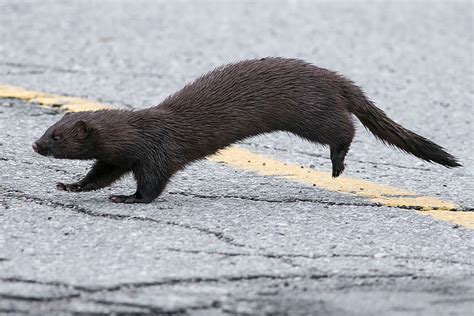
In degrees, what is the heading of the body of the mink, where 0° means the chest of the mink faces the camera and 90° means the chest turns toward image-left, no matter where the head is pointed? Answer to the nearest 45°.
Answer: approximately 90°
